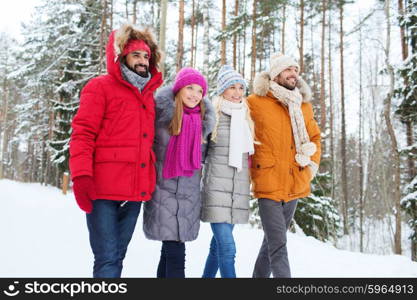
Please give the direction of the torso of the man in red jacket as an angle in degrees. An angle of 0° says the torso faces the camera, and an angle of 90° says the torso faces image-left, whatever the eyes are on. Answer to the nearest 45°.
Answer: approximately 315°

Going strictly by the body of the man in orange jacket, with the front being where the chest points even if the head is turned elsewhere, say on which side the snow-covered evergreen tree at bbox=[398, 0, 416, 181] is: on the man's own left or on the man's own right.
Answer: on the man's own left

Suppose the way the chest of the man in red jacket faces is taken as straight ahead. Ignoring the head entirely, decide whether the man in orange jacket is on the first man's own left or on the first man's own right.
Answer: on the first man's own left

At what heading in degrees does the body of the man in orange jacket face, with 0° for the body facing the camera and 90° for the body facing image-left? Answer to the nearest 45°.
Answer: approximately 315°

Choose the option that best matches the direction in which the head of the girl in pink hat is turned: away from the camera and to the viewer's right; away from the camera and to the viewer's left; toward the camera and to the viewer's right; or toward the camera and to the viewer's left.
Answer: toward the camera and to the viewer's right
